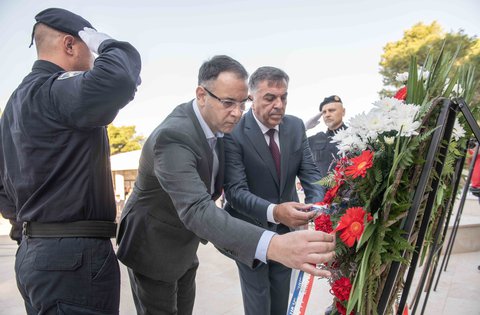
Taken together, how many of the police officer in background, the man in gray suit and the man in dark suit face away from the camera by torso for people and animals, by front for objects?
0

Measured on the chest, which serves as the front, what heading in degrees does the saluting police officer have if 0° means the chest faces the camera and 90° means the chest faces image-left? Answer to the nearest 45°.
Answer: approximately 225°

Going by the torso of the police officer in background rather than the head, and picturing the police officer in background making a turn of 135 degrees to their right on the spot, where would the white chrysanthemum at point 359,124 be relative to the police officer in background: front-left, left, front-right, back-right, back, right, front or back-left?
back

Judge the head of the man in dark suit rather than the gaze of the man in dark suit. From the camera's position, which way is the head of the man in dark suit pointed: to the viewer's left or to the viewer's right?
to the viewer's right

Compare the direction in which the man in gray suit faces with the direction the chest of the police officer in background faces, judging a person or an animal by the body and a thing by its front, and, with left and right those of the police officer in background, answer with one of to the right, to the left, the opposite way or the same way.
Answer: to the left

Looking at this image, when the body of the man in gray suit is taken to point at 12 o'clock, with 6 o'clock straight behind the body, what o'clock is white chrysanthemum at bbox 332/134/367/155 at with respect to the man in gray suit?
The white chrysanthemum is roughly at 12 o'clock from the man in gray suit.

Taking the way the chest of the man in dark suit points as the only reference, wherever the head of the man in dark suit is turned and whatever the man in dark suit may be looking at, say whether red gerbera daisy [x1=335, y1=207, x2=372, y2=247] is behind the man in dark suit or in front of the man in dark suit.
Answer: in front

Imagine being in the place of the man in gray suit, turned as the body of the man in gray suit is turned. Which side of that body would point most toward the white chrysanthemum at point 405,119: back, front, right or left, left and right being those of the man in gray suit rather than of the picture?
front

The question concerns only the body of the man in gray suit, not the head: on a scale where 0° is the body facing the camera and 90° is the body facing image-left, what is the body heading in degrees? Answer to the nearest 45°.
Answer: approximately 315°

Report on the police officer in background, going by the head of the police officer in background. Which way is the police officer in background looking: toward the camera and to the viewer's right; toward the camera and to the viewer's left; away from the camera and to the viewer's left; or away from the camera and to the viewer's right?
toward the camera and to the viewer's left

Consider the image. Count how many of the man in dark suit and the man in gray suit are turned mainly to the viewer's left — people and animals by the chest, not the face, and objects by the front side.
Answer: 0

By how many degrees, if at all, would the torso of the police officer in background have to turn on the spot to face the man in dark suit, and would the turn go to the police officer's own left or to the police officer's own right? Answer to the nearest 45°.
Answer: approximately 45° to the police officer's own left

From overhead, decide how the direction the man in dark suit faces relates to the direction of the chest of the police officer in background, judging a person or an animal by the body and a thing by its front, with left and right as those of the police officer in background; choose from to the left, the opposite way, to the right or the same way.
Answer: to the left

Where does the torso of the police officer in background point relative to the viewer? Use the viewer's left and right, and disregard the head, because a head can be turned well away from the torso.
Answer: facing the viewer and to the left of the viewer

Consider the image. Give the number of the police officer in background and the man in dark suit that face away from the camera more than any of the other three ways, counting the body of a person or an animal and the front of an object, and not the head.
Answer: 0
